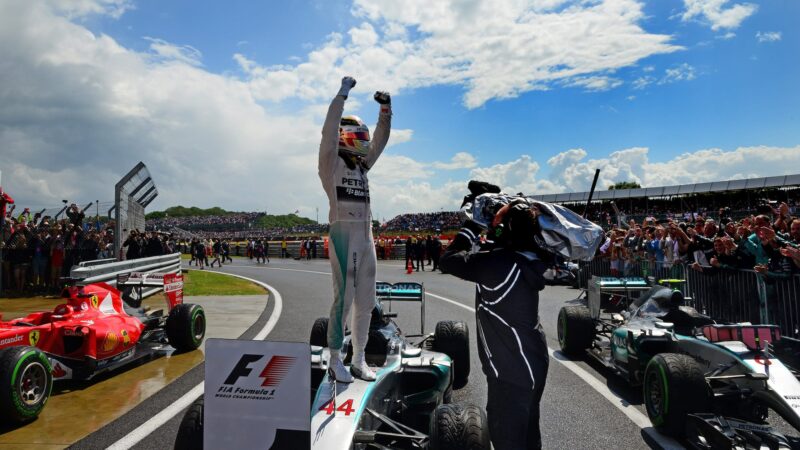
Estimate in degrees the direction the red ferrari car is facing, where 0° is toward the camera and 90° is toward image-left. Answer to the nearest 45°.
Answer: approximately 45°

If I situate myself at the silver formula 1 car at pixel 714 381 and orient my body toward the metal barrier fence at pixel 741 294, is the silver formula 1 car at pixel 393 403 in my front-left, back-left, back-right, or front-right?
back-left

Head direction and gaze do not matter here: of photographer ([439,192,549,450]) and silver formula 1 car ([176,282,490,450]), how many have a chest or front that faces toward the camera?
1

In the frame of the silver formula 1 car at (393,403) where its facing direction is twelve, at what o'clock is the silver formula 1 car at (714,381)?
the silver formula 1 car at (714,381) is roughly at 9 o'clock from the silver formula 1 car at (393,403).

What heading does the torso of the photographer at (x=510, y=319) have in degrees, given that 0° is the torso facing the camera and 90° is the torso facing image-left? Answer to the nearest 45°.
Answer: approximately 135°

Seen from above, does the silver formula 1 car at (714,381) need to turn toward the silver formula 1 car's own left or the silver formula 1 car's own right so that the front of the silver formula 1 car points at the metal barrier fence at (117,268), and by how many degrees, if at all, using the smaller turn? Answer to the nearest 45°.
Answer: approximately 135° to the silver formula 1 car's own right

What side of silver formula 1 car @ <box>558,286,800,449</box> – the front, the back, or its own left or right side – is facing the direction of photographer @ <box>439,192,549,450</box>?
right

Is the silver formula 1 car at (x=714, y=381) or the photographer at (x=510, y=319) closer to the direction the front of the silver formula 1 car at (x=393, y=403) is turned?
the photographer
